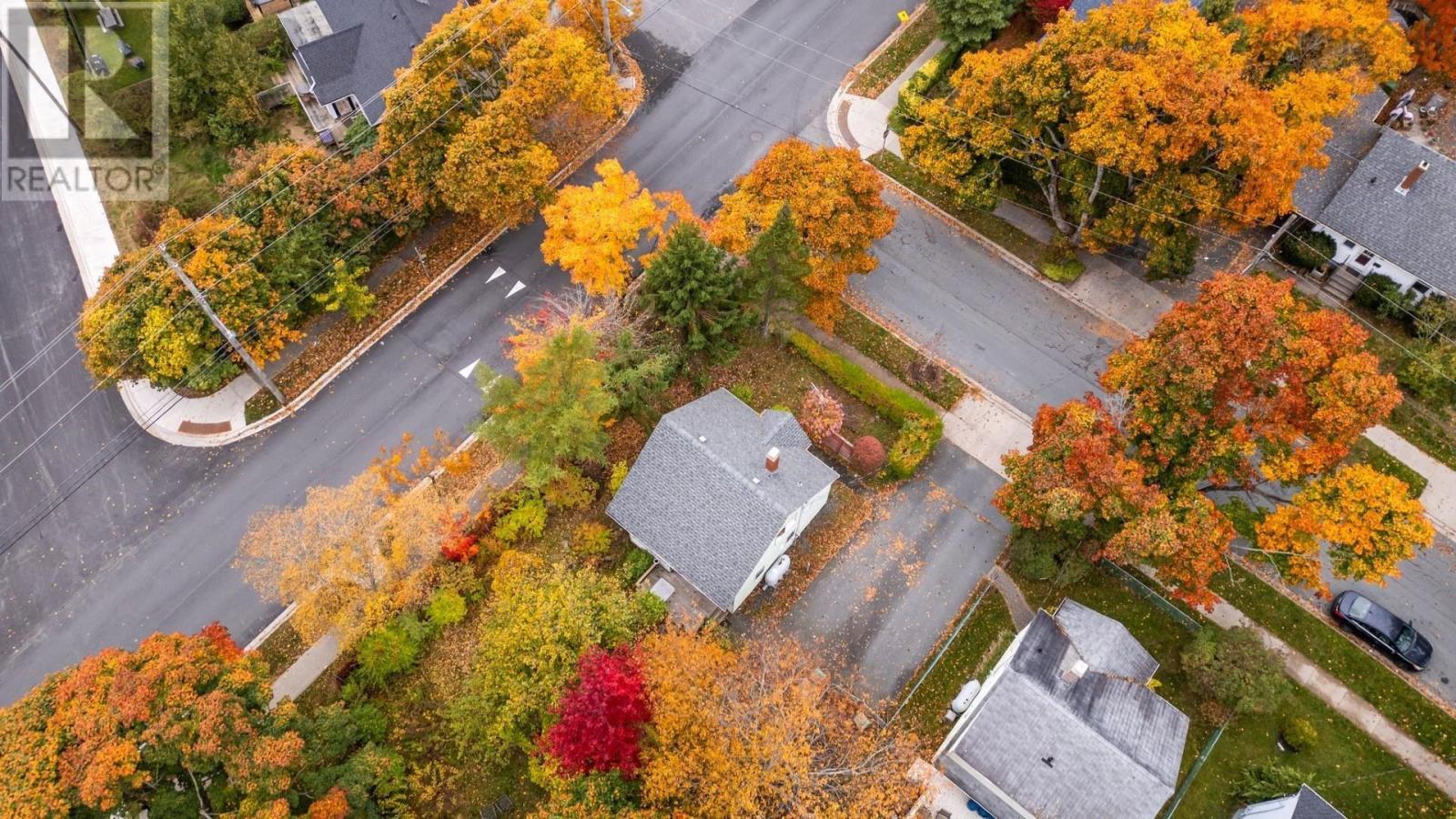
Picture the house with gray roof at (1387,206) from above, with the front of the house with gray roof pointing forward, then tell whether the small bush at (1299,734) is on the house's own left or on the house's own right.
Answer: on the house's own left

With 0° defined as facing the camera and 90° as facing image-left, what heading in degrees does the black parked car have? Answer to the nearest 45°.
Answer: approximately 315°

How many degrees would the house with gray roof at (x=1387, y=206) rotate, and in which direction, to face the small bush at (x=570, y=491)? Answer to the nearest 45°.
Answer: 0° — it already faces it

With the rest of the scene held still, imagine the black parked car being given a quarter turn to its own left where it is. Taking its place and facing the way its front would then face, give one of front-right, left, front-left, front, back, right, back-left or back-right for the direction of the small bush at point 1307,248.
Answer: left

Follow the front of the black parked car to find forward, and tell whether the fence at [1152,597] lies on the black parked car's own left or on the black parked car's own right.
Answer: on the black parked car's own right

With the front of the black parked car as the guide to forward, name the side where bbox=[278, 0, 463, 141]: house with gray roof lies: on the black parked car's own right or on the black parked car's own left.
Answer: on the black parked car's own right

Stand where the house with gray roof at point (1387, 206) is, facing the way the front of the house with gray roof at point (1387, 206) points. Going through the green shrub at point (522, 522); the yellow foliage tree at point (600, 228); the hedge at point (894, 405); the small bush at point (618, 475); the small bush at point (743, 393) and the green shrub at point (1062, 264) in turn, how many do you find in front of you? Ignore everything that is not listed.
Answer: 6

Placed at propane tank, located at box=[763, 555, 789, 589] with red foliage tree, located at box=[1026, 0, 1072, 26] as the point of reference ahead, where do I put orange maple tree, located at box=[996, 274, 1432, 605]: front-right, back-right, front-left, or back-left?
front-right

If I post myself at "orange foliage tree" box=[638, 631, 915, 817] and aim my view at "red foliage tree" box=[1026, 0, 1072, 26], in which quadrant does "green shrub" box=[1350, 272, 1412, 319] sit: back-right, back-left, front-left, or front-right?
front-right

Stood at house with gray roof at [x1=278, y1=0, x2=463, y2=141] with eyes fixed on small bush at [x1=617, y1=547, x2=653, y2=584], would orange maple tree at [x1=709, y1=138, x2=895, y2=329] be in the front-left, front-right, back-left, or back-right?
front-left

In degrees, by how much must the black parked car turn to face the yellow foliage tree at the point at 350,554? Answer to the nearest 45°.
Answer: approximately 90° to its right

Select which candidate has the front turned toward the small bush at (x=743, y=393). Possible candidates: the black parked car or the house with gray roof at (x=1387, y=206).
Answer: the house with gray roof

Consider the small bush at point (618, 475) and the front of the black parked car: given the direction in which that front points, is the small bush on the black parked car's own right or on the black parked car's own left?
on the black parked car's own right

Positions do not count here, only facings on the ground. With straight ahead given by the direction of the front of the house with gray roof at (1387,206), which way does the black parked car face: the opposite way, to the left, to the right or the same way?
to the left

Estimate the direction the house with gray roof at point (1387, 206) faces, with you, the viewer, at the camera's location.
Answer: facing the viewer and to the left of the viewer

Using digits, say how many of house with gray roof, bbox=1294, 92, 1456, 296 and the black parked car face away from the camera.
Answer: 0

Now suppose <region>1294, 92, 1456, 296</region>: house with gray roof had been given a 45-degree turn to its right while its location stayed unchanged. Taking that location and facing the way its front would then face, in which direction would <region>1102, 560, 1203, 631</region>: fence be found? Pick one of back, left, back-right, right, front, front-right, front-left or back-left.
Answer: left
